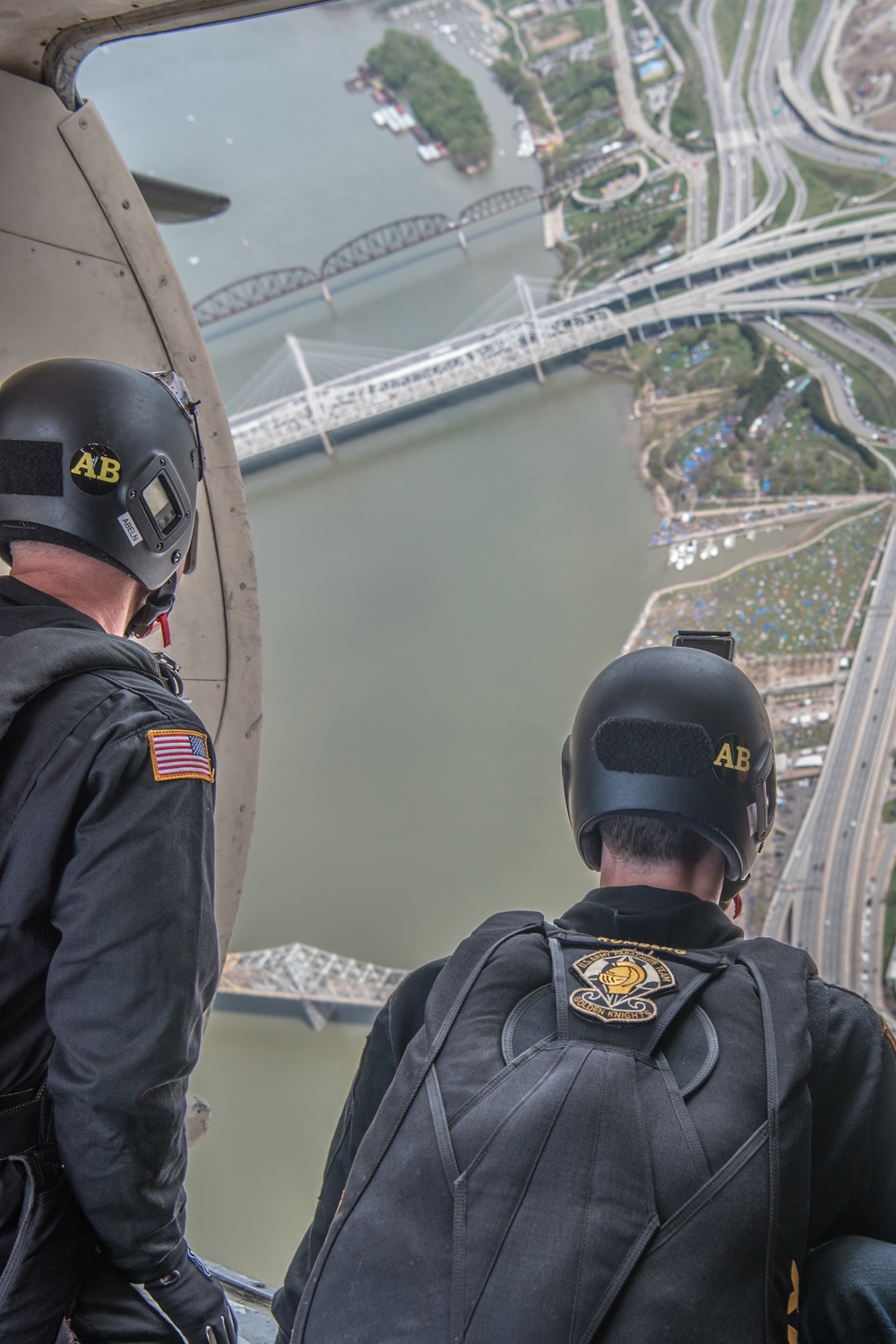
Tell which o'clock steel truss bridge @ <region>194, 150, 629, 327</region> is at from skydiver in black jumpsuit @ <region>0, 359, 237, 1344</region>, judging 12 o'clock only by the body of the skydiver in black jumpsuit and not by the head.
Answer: The steel truss bridge is roughly at 11 o'clock from the skydiver in black jumpsuit.

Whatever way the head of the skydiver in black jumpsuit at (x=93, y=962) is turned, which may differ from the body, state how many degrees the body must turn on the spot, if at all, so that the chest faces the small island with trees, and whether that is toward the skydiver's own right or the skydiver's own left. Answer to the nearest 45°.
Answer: approximately 45° to the skydiver's own left

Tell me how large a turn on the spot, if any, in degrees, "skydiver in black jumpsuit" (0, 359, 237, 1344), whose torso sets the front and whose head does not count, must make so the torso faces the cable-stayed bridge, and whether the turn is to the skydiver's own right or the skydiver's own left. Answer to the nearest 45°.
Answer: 0° — they already face it

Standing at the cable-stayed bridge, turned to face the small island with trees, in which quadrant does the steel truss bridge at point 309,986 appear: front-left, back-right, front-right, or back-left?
back-left

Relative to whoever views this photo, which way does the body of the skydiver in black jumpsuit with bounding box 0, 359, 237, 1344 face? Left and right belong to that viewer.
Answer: facing away from the viewer and to the right of the viewer

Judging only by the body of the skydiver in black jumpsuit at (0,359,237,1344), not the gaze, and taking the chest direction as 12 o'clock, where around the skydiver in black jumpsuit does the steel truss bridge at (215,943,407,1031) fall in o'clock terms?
The steel truss bridge is roughly at 11 o'clock from the skydiver in black jumpsuit.
